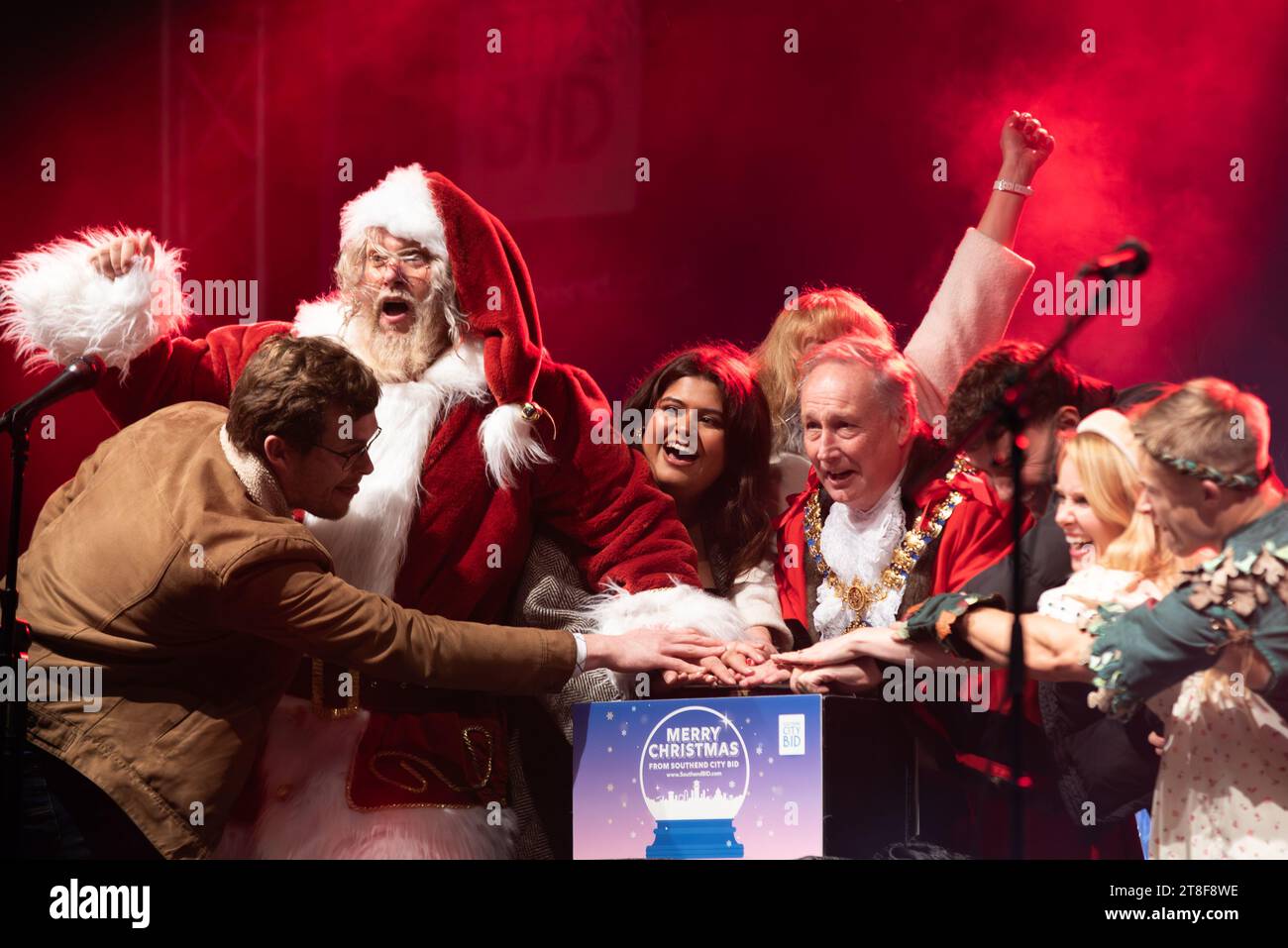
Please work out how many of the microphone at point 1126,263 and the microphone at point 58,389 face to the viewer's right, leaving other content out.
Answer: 2

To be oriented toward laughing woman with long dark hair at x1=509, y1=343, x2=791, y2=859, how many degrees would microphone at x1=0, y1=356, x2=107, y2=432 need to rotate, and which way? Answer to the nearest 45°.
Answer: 0° — it already faces them

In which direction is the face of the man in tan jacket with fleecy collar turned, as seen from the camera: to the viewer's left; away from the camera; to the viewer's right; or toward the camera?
to the viewer's right

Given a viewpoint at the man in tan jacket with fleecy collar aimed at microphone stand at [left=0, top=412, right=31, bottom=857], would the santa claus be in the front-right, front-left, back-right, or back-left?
back-right

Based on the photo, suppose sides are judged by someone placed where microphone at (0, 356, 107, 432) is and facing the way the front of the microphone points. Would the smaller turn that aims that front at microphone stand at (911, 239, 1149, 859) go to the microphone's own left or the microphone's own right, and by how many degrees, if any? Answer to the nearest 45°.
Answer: approximately 45° to the microphone's own right

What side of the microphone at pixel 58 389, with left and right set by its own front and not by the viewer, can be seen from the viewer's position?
right

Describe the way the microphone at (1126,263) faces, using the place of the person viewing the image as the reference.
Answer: facing to the right of the viewer

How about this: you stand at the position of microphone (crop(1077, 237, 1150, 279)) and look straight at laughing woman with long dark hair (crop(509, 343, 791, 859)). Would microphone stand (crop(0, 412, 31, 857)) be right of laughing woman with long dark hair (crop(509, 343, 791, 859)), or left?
left
